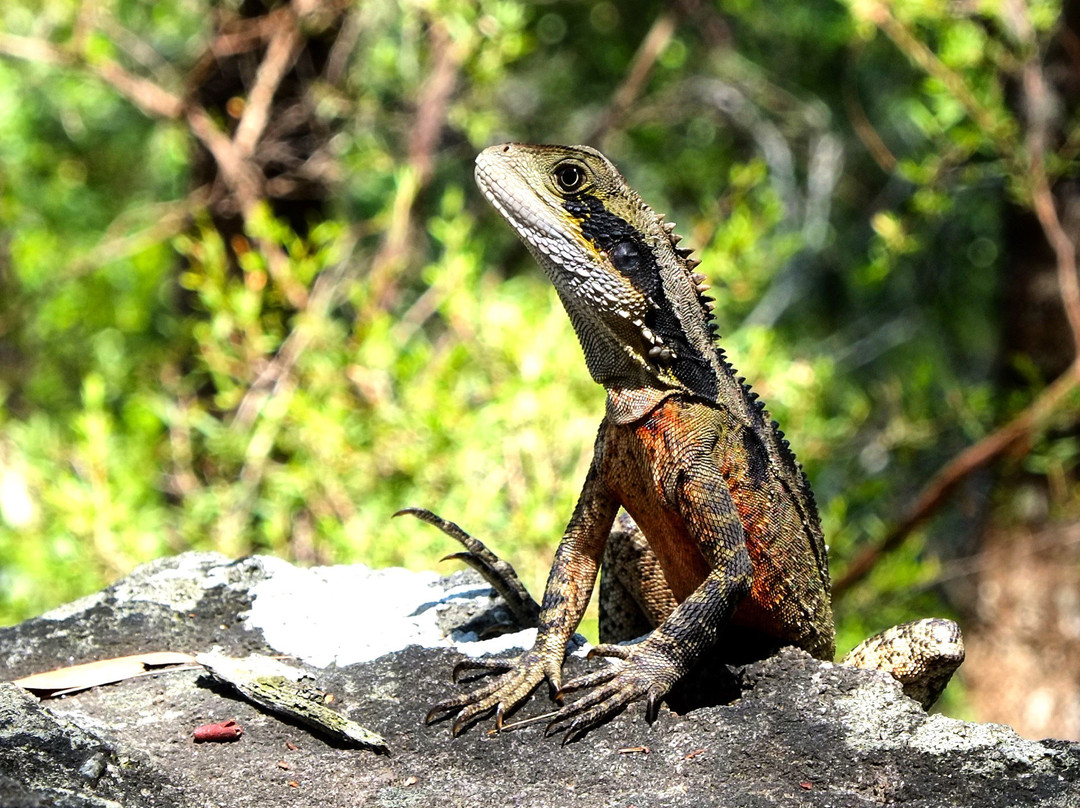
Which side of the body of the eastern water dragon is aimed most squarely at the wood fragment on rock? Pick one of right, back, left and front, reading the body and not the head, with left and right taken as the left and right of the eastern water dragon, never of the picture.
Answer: front

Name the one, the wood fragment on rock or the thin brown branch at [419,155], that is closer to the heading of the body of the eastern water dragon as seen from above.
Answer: the wood fragment on rock

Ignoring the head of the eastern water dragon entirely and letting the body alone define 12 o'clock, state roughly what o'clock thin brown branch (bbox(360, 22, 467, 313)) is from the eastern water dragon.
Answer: The thin brown branch is roughly at 4 o'clock from the eastern water dragon.

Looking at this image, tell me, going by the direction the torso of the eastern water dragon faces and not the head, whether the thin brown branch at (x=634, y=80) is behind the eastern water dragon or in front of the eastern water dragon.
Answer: behind

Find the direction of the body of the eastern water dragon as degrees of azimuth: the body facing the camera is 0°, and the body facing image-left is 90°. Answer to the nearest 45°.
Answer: approximately 45°

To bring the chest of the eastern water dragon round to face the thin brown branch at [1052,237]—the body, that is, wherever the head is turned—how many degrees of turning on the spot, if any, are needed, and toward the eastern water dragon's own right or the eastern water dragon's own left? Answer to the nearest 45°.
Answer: approximately 180°
